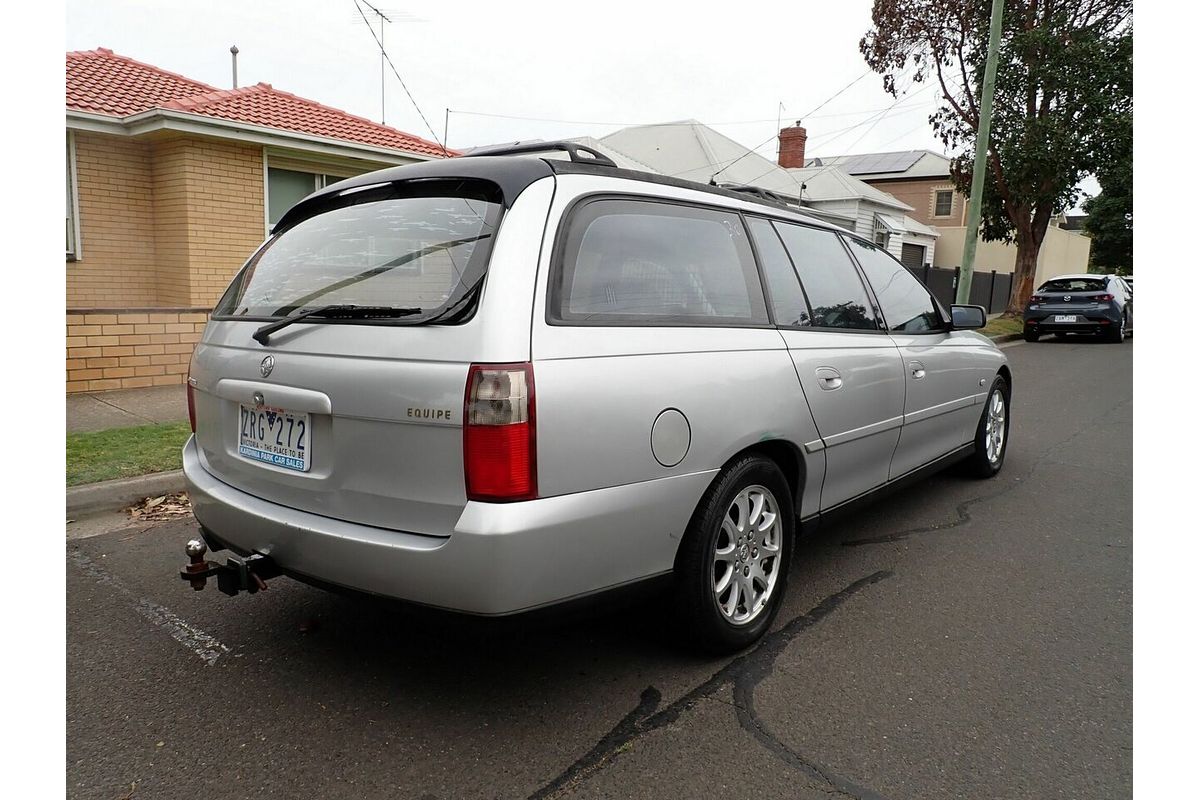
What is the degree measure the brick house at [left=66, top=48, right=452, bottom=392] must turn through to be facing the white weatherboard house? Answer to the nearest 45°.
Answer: approximately 90° to its left

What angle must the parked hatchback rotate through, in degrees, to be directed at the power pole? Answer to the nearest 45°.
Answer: approximately 135° to its left

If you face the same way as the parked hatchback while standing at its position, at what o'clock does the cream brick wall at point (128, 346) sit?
The cream brick wall is roughly at 7 o'clock from the parked hatchback.

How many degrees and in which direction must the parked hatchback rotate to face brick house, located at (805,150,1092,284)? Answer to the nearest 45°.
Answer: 0° — it already faces it

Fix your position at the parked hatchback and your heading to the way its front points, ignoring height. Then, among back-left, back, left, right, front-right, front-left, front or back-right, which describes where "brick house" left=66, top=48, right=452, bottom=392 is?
back-left

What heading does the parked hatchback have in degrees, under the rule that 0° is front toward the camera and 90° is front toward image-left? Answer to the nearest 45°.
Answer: approximately 180°

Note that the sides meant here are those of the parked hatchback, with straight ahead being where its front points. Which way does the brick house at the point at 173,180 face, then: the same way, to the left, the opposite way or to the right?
to the right

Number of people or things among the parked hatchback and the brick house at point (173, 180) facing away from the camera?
1

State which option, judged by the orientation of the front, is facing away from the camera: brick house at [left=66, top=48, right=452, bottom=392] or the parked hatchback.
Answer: the parked hatchback

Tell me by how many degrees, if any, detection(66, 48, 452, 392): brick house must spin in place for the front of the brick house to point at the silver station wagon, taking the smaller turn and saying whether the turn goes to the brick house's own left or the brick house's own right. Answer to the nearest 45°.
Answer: approximately 45° to the brick house's own right

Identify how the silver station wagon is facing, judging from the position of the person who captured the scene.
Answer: facing away from the viewer and to the right of the viewer

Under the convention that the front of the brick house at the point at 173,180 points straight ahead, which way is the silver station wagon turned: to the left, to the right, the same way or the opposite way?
to the left
